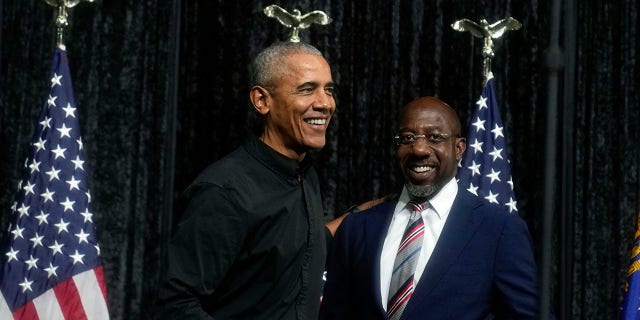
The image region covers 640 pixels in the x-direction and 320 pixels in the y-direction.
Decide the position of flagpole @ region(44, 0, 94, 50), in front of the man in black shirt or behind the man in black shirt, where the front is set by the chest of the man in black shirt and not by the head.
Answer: behind

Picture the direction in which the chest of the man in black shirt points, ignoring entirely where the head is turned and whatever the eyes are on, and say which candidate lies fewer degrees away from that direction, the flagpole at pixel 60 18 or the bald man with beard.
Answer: the bald man with beard

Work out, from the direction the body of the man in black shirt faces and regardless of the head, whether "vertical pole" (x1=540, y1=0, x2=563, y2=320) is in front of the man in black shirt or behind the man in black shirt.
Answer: in front

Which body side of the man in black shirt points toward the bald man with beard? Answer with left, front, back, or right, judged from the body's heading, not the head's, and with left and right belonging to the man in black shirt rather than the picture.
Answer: front

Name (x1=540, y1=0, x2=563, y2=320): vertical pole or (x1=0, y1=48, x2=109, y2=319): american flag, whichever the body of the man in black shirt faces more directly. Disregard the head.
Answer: the vertical pole

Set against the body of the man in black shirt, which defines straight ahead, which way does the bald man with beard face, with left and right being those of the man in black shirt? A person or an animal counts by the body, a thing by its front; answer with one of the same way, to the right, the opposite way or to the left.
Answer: to the right

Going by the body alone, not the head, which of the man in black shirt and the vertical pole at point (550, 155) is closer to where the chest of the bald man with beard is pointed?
the man in black shirt

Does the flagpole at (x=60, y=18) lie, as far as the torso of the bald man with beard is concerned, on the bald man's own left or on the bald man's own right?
on the bald man's own right

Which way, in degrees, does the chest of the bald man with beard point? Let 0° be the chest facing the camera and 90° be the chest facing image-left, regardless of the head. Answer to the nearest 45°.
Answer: approximately 45°

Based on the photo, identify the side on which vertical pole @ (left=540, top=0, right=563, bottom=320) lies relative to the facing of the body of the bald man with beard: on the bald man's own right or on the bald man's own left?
on the bald man's own left
